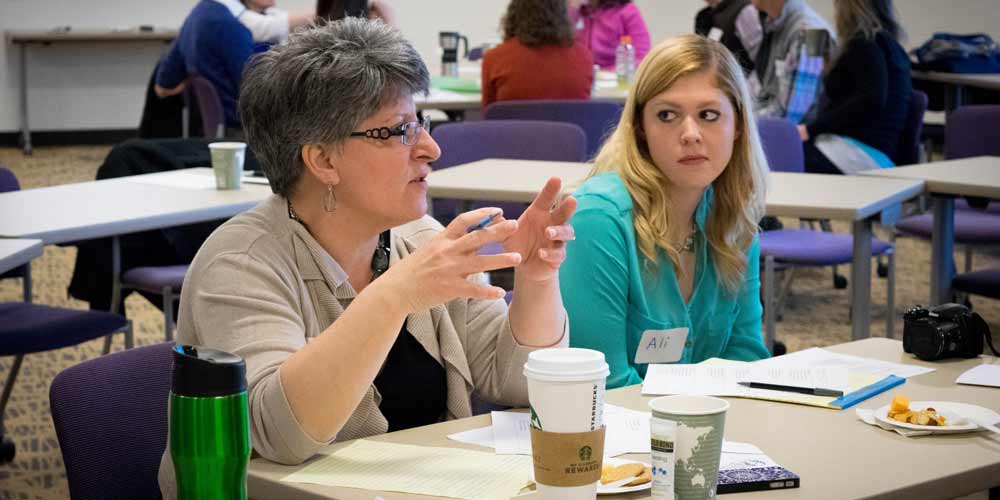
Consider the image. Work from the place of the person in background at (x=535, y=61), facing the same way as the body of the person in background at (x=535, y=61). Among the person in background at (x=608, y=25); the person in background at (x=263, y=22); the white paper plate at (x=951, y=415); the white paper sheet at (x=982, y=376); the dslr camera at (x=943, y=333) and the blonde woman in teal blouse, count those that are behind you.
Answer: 4

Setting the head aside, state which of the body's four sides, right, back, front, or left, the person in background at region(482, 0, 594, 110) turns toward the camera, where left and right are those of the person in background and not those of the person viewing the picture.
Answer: back

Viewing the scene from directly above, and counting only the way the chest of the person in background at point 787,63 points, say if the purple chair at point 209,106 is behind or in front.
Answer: in front

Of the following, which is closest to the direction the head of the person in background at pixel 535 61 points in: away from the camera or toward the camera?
away from the camera

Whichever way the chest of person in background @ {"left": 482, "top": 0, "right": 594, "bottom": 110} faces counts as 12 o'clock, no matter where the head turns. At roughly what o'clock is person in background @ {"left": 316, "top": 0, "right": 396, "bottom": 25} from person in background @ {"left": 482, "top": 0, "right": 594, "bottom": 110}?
person in background @ {"left": 316, "top": 0, "right": 396, "bottom": 25} is roughly at 10 o'clock from person in background @ {"left": 482, "top": 0, "right": 594, "bottom": 110}.

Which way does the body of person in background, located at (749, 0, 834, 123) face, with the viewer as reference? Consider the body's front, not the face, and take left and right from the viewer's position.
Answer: facing the viewer and to the left of the viewer

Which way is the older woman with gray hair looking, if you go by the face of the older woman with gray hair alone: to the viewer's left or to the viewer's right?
to the viewer's right
